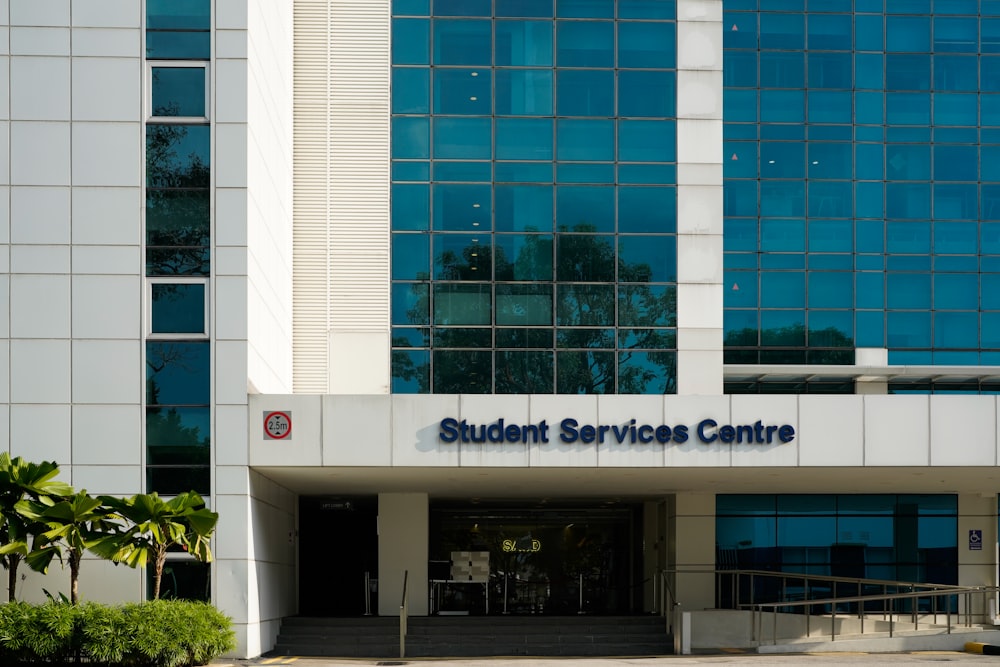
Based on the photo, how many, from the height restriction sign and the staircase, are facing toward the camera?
2

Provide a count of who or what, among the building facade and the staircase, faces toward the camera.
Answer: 2

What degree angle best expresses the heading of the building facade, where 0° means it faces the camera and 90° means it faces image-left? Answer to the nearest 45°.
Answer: approximately 0°
